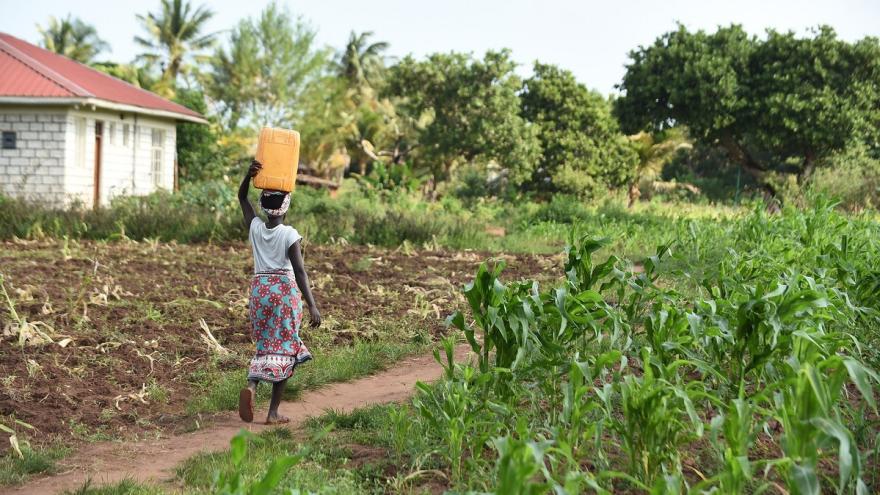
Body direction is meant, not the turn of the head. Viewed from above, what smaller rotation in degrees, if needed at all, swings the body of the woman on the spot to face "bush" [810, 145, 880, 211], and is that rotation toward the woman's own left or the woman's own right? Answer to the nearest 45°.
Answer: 0° — they already face it

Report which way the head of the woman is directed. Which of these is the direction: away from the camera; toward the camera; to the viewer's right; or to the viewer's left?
away from the camera

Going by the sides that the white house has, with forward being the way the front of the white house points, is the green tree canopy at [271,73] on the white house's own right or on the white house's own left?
on the white house's own left

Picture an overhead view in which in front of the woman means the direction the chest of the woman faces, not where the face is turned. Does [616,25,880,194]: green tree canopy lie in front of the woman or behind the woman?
in front

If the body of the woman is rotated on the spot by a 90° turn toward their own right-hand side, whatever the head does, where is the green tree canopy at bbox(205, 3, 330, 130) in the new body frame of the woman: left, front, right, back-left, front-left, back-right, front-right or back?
back-left

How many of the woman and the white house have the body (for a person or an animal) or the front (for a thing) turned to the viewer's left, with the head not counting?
0

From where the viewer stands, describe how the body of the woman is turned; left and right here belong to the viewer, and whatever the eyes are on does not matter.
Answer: facing away from the viewer and to the right of the viewer
